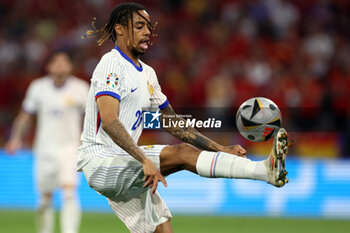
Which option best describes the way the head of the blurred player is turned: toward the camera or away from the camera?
toward the camera

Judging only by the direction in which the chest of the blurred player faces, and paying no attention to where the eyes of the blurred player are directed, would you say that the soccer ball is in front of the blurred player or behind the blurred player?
in front

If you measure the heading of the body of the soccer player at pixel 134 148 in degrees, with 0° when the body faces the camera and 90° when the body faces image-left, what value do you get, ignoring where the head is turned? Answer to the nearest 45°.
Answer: approximately 315°

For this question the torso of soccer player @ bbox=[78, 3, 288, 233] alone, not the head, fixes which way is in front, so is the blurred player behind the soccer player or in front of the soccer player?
behind

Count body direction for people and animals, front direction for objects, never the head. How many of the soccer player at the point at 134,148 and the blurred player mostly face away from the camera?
0

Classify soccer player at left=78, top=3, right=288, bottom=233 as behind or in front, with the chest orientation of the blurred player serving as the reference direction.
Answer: in front

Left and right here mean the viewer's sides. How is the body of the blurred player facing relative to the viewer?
facing the viewer
